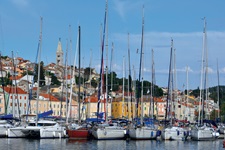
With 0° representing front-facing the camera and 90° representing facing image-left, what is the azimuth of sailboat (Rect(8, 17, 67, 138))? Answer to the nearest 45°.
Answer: approximately 45°
